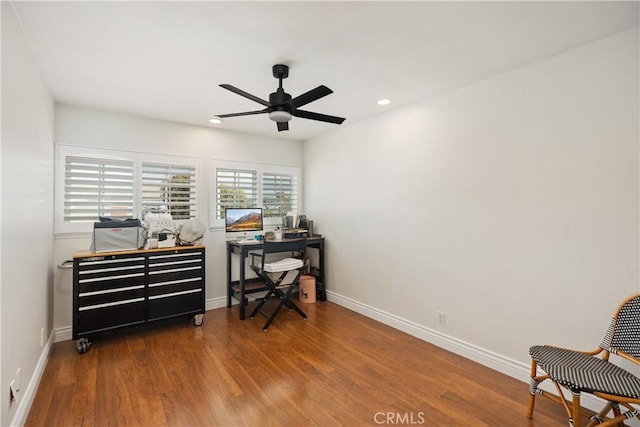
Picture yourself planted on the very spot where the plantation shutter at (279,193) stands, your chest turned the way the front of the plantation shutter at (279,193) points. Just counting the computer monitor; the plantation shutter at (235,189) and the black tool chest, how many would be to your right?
3

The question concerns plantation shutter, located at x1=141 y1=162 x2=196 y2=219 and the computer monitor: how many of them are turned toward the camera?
2

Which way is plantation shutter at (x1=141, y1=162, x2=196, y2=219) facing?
toward the camera

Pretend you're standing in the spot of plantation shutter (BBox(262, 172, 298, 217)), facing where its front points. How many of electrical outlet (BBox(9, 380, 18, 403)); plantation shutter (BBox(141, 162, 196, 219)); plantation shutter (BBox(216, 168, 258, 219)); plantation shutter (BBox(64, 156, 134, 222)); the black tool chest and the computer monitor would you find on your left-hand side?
0

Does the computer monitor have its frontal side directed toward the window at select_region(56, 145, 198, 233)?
no

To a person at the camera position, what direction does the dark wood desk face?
facing the viewer and to the right of the viewer

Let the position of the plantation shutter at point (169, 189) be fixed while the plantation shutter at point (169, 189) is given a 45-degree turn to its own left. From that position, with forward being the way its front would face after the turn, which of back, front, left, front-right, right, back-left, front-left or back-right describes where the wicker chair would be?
front

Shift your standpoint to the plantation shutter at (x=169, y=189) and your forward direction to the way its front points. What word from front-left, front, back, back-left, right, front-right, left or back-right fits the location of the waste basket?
left

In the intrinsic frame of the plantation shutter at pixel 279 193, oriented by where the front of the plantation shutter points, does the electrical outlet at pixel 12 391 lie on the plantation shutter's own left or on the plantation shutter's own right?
on the plantation shutter's own right

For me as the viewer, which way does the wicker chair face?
facing the viewer and to the left of the viewer

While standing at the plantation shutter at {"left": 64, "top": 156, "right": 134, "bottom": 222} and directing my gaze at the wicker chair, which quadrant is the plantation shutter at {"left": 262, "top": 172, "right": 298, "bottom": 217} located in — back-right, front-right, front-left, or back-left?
front-left

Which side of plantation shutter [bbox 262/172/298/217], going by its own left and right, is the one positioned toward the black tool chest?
right

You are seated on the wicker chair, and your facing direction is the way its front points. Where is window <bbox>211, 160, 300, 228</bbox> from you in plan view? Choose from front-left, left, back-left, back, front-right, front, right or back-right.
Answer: front-right
